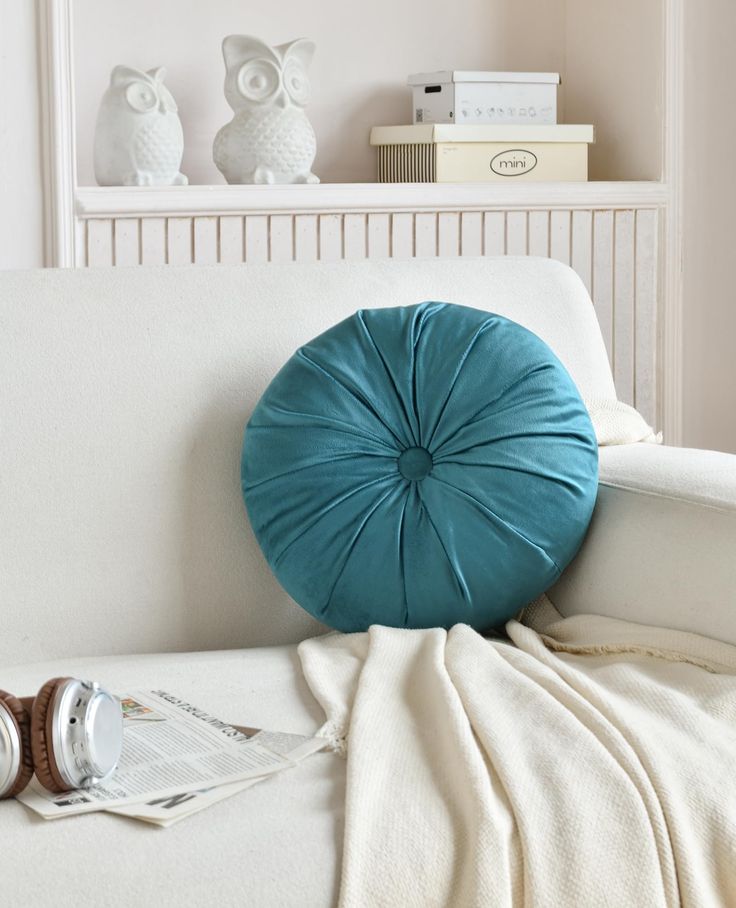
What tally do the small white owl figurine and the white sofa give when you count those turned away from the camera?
0

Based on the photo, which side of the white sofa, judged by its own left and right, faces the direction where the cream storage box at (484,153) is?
back

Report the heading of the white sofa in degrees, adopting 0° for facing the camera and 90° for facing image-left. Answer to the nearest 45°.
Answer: approximately 0°

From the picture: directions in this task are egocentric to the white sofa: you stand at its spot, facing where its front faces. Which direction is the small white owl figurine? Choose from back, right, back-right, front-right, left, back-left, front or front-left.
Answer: back

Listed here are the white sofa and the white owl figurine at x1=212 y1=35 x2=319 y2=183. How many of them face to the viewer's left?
0

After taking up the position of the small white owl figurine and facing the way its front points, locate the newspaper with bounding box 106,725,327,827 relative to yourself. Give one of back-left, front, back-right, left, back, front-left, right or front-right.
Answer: front-right

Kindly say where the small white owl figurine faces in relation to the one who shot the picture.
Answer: facing the viewer and to the right of the viewer

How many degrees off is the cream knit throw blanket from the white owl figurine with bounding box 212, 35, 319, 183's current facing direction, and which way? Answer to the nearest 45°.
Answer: approximately 45° to its right

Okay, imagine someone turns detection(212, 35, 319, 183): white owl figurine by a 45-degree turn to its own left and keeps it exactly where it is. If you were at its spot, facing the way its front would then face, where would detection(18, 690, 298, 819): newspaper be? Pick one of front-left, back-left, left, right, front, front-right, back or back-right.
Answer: right
